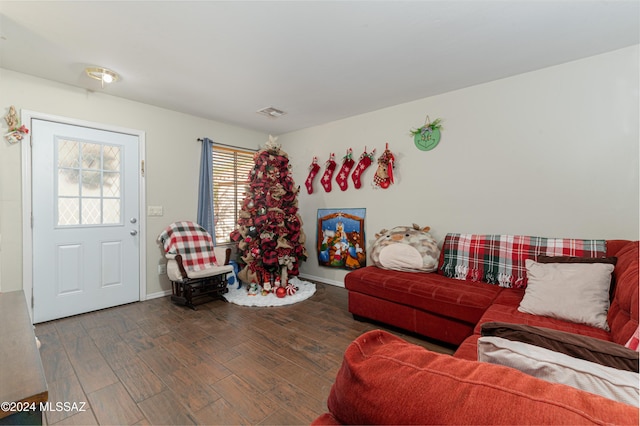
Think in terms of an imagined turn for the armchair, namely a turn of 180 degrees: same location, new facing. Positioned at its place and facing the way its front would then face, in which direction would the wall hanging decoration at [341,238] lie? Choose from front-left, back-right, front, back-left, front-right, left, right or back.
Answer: back-right

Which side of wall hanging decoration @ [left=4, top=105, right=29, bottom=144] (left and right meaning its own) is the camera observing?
front

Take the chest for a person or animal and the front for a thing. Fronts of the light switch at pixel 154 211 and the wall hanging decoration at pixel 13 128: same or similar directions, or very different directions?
same or similar directions

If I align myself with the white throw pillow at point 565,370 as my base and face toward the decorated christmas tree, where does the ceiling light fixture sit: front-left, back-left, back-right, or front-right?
front-left

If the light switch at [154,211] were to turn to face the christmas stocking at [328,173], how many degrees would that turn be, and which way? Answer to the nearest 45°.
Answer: approximately 90° to its left

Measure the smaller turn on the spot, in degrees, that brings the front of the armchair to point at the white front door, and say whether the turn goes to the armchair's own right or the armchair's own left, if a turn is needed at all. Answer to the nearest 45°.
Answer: approximately 135° to the armchair's own right

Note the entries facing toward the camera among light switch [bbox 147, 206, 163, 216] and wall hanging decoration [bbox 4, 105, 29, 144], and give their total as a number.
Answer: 2

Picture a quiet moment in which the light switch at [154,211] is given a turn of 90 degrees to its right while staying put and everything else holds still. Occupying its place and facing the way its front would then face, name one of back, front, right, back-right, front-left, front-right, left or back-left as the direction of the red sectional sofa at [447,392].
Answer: left

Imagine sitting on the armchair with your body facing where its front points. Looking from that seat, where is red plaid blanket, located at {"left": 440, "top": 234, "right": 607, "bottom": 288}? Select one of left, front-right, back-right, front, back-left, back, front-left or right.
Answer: front

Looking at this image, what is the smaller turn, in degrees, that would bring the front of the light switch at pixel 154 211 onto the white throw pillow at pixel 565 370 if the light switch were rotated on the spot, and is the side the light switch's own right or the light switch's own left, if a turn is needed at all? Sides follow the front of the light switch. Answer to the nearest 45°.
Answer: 0° — it already faces it

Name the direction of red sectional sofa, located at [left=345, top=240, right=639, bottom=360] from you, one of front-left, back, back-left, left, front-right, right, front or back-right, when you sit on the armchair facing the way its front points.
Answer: front

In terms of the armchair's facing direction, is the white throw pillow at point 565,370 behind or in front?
in front

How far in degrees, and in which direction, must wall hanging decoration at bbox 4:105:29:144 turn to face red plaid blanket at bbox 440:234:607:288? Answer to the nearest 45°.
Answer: approximately 45° to its left

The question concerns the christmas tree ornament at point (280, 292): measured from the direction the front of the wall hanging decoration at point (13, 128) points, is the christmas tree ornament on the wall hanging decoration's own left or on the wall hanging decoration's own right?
on the wall hanging decoration's own left

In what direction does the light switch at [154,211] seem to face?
toward the camera

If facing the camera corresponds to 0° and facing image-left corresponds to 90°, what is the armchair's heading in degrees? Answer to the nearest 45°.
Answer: approximately 315°

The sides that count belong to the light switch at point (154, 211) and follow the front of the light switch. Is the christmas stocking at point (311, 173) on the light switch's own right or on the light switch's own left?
on the light switch's own left
